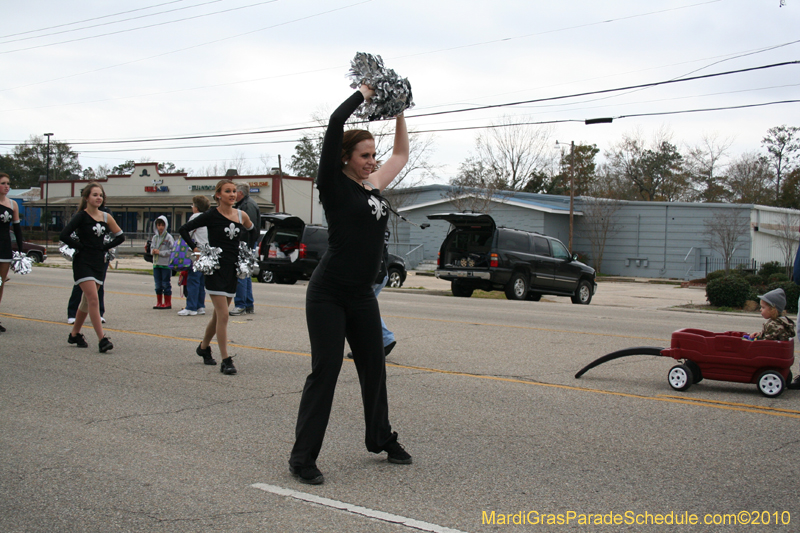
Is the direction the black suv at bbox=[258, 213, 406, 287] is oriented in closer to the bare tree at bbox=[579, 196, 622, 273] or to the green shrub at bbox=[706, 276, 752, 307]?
the bare tree

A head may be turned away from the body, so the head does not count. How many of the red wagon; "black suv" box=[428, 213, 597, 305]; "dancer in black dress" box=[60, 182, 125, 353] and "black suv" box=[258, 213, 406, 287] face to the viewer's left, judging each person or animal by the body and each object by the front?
1

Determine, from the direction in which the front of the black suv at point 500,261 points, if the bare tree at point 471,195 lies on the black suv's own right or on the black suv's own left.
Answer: on the black suv's own left

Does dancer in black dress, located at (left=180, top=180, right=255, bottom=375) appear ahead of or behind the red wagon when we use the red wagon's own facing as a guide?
ahead

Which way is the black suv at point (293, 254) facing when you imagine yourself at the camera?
facing away from the viewer and to the right of the viewer

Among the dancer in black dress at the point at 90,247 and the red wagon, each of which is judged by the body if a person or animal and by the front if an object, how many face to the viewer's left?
1

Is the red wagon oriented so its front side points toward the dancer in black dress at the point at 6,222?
yes

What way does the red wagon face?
to the viewer's left

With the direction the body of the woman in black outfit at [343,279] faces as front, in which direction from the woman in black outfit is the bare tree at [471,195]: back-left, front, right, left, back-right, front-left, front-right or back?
back-left

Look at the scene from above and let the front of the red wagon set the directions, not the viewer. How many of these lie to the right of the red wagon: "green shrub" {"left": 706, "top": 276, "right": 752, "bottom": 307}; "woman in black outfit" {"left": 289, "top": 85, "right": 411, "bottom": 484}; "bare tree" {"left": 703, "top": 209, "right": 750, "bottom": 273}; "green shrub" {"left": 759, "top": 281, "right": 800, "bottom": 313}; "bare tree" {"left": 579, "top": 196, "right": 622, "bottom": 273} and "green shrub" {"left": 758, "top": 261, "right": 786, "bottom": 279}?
5

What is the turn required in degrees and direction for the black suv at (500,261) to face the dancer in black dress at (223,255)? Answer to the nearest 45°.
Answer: approximately 135° to its right

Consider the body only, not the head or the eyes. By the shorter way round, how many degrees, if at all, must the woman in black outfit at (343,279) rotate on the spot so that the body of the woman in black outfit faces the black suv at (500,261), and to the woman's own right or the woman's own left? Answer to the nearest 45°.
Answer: approximately 135° to the woman's own left

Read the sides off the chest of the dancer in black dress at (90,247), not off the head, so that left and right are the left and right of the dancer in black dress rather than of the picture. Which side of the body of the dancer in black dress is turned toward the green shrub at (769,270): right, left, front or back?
left

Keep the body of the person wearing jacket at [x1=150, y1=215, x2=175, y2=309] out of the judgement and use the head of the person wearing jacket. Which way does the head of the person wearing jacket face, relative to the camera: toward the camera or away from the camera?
toward the camera

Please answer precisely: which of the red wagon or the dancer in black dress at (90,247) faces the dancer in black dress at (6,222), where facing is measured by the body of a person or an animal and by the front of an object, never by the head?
the red wagon

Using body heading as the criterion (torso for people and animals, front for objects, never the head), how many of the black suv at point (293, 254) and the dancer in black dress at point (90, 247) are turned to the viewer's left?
0
